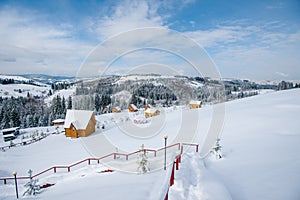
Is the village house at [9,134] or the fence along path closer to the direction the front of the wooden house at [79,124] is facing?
the fence along path

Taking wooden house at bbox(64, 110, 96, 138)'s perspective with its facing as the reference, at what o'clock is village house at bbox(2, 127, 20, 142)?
The village house is roughly at 3 o'clock from the wooden house.

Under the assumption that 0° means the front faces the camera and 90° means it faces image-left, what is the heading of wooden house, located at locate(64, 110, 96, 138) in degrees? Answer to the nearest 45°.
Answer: approximately 45°

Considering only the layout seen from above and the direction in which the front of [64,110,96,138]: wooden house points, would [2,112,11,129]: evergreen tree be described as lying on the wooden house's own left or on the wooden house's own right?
on the wooden house's own right

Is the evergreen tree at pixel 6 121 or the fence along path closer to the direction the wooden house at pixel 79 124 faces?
the fence along path
